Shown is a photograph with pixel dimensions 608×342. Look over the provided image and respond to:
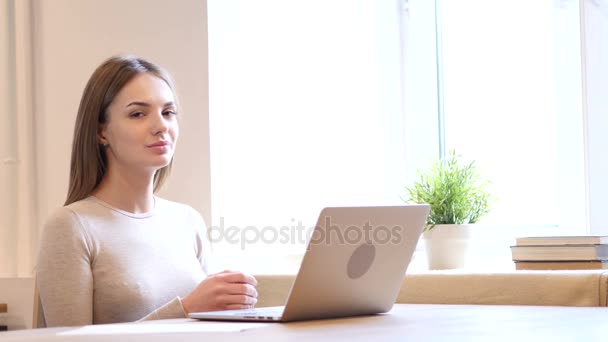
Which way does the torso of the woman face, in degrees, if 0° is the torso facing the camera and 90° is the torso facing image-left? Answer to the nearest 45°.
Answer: approximately 315°

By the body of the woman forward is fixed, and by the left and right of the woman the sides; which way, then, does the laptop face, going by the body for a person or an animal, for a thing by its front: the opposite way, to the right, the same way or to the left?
the opposite way

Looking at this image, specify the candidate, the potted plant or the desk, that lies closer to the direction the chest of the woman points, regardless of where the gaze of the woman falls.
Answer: the desk

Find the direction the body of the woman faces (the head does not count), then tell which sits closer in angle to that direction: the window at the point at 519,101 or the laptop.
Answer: the laptop

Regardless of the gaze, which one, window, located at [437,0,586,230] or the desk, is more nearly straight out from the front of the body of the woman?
the desk

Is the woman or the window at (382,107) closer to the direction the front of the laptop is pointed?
the woman

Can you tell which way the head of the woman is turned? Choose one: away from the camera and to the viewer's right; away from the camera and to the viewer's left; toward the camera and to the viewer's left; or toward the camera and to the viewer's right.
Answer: toward the camera and to the viewer's right

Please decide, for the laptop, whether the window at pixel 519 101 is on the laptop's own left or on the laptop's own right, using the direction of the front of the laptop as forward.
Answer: on the laptop's own right

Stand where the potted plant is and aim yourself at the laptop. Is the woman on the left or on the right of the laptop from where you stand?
right

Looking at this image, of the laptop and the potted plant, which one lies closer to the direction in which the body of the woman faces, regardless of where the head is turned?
the laptop

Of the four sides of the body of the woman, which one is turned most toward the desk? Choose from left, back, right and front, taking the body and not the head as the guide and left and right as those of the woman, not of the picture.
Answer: front

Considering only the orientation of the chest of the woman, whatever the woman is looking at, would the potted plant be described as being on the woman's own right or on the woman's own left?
on the woman's own left

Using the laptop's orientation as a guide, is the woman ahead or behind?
ahead

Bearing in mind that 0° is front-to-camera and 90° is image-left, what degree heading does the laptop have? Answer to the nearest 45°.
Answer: approximately 135°
